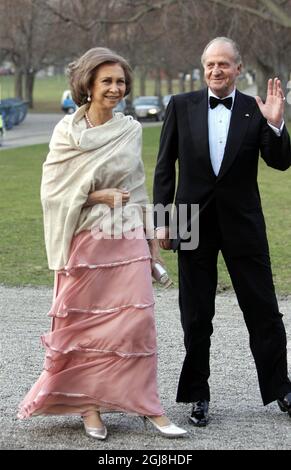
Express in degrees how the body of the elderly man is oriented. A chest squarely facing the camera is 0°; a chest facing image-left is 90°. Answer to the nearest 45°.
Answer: approximately 0°

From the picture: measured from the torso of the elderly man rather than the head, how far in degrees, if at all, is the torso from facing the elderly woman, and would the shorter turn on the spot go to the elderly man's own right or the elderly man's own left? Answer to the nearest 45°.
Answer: approximately 45° to the elderly man's own right

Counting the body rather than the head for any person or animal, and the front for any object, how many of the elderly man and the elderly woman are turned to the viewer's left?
0

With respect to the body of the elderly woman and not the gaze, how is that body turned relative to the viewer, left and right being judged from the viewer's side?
facing the viewer and to the right of the viewer

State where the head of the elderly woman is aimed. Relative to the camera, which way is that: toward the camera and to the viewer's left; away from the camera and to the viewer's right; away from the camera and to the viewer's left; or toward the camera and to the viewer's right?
toward the camera and to the viewer's right
